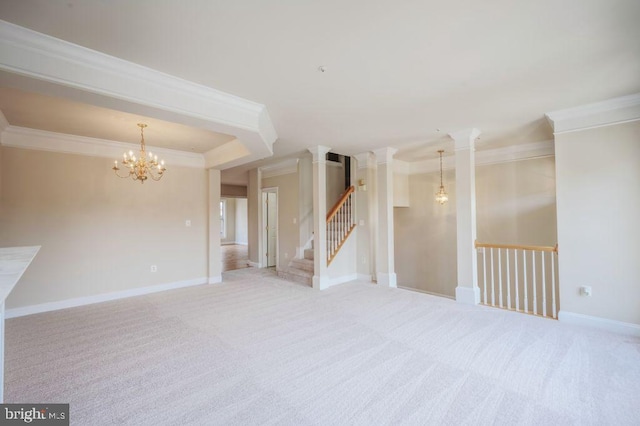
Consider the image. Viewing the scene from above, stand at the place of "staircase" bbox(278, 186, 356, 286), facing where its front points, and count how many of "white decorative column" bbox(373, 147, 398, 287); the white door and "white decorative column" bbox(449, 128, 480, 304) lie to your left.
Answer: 2

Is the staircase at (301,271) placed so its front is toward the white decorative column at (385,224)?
no

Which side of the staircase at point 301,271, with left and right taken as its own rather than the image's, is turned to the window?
right

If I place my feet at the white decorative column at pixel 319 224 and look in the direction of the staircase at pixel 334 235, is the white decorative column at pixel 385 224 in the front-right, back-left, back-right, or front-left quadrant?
front-right

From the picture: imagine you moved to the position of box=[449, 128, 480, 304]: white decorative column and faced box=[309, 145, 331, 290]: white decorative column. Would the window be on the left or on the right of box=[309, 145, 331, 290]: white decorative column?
right

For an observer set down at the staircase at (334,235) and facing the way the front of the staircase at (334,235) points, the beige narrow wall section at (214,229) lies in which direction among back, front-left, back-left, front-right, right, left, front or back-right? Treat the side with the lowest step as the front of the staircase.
front-right

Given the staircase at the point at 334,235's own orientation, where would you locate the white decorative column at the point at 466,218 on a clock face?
The white decorative column is roughly at 9 o'clock from the staircase.

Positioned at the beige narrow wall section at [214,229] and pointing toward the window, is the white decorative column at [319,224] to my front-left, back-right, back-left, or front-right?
back-right

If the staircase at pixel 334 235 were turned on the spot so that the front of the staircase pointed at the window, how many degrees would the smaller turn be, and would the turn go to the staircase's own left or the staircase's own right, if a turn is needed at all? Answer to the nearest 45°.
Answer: approximately 90° to the staircase's own right

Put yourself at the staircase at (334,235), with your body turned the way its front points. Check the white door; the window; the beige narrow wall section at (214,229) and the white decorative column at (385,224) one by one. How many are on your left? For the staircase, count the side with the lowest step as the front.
1

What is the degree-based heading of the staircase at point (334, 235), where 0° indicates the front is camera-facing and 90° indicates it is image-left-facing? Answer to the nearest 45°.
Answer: approximately 45°

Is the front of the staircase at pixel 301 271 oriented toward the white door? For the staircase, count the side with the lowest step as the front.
no

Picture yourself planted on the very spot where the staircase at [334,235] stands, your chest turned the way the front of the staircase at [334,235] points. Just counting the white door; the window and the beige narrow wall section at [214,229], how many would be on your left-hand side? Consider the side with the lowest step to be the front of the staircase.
0

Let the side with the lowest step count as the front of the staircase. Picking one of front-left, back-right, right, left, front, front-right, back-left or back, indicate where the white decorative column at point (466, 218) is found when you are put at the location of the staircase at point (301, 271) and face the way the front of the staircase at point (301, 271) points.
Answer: left

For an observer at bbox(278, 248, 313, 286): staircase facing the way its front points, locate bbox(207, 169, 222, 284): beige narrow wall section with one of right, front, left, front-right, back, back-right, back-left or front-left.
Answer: front-right

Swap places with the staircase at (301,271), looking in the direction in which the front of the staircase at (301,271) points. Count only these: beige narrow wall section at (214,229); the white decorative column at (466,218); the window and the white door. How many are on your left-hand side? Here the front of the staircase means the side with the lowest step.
1
